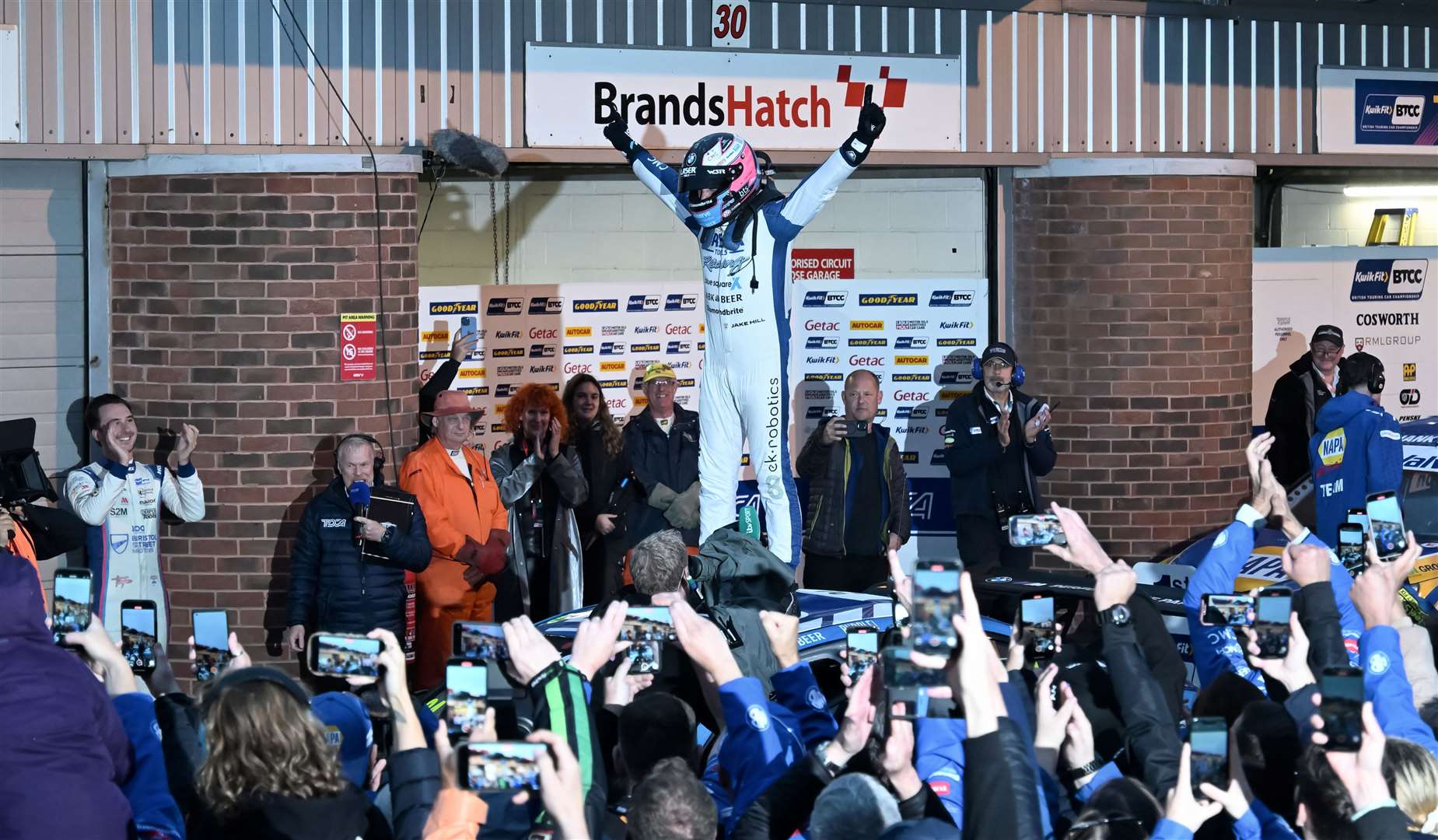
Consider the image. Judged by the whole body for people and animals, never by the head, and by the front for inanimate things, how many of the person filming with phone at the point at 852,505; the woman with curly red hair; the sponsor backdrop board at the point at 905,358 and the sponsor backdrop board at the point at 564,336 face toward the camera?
4

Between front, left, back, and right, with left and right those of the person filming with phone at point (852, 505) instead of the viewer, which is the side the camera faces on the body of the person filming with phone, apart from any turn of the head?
front

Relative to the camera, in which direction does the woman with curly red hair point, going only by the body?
toward the camera

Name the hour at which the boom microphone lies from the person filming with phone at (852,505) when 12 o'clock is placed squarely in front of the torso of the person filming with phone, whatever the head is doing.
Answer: The boom microphone is roughly at 3 o'clock from the person filming with phone.

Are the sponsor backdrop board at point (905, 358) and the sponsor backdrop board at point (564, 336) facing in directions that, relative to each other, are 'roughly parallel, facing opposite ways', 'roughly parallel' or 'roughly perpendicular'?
roughly parallel

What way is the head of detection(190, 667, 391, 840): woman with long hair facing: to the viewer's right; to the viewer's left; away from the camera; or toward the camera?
away from the camera

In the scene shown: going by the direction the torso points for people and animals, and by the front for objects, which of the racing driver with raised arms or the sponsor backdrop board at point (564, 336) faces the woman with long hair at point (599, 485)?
the sponsor backdrop board

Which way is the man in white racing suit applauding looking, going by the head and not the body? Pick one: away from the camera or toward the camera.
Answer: toward the camera

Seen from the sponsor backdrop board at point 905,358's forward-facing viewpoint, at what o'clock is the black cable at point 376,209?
The black cable is roughly at 2 o'clock from the sponsor backdrop board.

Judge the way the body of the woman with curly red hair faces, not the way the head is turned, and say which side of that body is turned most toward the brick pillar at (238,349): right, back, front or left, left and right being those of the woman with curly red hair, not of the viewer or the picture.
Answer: right

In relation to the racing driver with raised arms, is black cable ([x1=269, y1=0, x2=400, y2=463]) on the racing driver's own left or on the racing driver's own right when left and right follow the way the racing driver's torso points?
on the racing driver's own right

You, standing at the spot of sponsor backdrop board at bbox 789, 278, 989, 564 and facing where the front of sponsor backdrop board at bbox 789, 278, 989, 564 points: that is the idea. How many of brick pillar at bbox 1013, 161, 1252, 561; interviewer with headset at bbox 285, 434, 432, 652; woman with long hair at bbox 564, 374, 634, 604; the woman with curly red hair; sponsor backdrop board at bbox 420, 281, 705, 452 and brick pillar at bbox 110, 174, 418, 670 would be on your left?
1

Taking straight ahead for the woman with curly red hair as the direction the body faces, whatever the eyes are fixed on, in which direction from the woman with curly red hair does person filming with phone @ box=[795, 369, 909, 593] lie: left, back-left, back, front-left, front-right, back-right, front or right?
left

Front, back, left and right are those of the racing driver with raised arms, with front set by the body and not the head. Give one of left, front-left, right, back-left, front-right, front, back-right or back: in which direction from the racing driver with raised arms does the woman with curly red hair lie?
right

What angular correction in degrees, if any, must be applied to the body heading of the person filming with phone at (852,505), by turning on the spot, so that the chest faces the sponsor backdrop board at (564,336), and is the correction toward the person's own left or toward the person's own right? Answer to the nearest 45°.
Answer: approximately 135° to the person's own right
